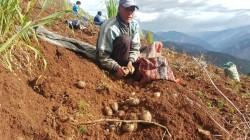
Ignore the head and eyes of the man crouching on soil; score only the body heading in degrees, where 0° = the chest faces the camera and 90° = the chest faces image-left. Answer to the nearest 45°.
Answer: approximately 315°

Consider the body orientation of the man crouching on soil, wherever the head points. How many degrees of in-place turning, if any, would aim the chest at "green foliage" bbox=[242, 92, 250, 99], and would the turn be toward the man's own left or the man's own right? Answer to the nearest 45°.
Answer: approximately 45° to the man's own left

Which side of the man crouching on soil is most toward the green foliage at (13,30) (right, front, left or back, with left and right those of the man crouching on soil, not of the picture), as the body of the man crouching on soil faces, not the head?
right

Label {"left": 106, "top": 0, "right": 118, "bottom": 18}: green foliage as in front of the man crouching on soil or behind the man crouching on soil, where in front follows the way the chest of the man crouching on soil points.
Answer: behind

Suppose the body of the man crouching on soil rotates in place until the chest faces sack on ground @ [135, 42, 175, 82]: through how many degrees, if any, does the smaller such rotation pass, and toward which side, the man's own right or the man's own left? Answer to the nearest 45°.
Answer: approximately 45° to the man's own left

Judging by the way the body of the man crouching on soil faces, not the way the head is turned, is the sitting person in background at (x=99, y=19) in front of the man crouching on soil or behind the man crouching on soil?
behind

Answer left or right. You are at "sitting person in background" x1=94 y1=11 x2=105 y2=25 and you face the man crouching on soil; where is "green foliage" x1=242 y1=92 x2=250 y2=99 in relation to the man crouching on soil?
left
